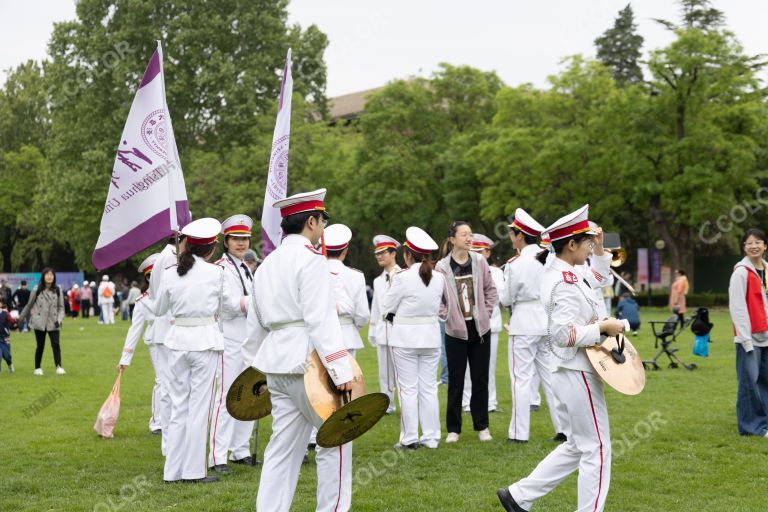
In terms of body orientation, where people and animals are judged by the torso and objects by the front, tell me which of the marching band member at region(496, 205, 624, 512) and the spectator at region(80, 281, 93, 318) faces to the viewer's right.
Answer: the marching band member

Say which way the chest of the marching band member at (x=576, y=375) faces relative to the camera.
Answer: to the viewer's right

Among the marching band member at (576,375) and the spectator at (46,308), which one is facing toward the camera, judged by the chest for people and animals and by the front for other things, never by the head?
the spectator

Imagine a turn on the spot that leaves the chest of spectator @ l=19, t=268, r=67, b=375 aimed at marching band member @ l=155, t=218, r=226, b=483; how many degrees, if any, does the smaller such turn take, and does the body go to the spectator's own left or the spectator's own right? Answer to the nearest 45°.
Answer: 0° — they already face them

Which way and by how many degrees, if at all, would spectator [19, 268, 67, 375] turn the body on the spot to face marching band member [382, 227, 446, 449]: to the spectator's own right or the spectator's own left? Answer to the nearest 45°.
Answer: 0° — they already face them

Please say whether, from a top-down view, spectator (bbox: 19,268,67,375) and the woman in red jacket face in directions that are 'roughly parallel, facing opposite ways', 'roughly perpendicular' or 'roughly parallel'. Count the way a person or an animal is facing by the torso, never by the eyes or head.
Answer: roughly parallel

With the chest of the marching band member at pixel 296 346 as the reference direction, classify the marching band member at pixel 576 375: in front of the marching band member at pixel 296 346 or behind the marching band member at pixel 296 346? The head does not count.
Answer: in front

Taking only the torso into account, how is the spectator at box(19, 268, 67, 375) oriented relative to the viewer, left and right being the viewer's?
facing the viewer

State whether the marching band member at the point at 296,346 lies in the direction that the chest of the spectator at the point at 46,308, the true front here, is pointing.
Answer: yes

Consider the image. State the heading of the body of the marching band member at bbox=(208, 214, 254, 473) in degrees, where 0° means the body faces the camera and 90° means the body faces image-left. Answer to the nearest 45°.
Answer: approximately 315°
